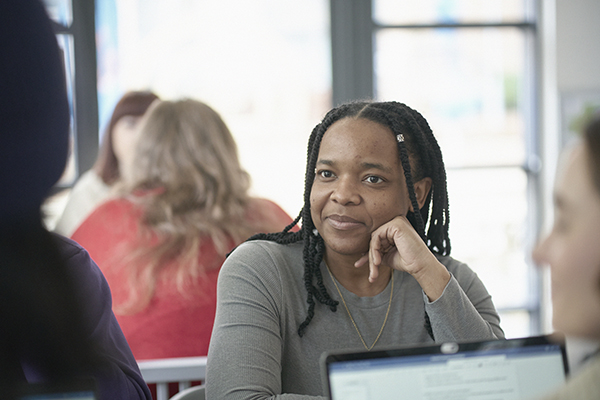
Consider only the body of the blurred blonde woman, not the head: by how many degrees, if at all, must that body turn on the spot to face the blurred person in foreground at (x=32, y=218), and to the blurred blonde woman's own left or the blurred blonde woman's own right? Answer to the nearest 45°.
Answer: approximately 180°

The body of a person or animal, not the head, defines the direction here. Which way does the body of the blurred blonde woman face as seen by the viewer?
away from the camera

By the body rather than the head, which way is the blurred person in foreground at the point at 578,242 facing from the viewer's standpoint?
to the viewer's left

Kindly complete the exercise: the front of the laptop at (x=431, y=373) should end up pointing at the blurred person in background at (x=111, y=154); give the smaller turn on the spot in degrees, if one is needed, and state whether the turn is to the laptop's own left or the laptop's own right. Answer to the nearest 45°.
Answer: approximately 135° to the laptop's own right

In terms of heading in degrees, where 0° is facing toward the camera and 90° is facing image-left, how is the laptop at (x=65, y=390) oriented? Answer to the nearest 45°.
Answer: approximately 0°

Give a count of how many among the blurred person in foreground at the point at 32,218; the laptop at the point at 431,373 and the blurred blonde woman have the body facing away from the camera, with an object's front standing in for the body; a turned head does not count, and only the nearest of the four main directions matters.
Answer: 2

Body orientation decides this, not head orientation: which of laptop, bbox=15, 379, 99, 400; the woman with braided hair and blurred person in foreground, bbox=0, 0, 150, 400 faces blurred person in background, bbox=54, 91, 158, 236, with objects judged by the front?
blurred person in foreground, bbox=0, 0, 150, 400

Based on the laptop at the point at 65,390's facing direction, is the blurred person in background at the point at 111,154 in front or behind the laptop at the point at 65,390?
behind
